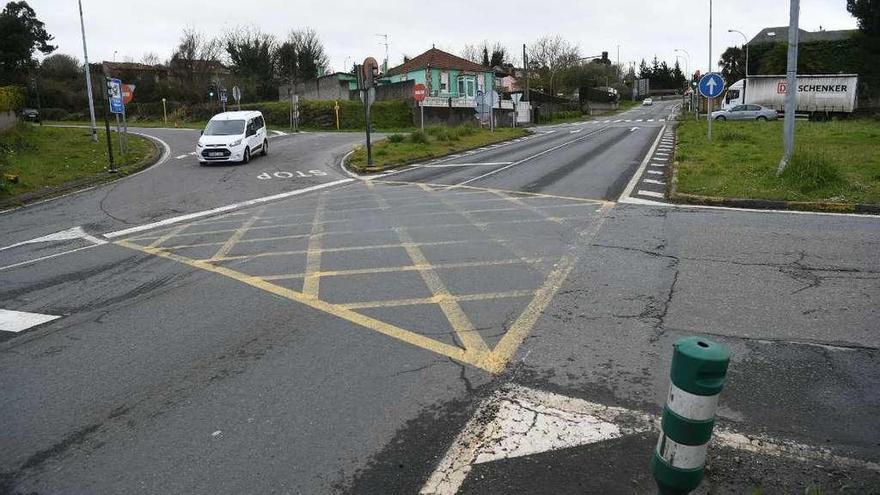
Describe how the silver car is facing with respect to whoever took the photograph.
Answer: facing to the left of the viewer

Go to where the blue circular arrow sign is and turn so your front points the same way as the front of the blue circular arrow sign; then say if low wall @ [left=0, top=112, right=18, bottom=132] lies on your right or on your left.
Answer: on your right

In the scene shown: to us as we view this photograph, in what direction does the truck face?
facing to the left of the viewer

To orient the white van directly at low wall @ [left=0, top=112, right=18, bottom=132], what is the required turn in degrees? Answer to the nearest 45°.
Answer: approximately 90° to its right

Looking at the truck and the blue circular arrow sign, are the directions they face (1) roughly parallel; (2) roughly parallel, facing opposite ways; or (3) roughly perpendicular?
roughly perpendicular

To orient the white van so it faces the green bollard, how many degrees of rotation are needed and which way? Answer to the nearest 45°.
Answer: approximately 45° to its left

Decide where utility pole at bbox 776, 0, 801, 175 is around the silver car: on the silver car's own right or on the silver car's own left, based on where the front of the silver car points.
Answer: on the silver car's own left

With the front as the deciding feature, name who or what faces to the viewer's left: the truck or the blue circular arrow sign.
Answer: the truck

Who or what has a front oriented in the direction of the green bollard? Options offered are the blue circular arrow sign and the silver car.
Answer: the blue circular arrow sign

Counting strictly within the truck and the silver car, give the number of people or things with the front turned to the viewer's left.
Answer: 2

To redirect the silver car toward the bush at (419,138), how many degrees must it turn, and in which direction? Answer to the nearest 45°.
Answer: approximately 45° to its left

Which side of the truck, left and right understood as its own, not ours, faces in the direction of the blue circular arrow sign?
left

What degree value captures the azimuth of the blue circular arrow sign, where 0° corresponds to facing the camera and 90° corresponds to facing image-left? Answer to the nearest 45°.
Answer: approximately 0°

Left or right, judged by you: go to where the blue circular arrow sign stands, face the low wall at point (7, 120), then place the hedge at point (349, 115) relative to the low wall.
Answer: right

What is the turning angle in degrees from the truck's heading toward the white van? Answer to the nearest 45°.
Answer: approximately 45° to its left

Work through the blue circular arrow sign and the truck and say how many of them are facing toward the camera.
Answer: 1
